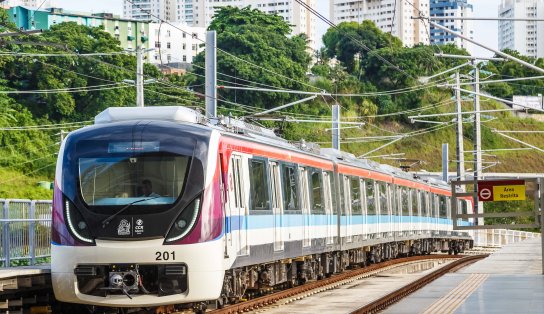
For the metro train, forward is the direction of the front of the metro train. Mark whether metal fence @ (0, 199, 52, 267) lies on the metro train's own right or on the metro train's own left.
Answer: on the metro train's own right

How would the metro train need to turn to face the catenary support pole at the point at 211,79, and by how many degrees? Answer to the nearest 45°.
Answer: approximately 135° to its right

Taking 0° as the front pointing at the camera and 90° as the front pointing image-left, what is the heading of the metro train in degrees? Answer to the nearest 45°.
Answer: approximately 45°
